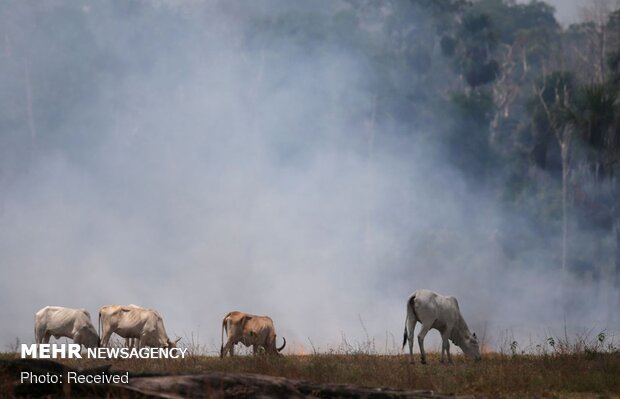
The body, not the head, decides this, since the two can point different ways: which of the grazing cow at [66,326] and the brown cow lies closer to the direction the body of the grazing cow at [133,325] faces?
the brown cow

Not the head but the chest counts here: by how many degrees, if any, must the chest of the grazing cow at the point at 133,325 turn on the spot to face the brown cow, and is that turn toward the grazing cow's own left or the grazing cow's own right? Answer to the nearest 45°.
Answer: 0° — it already faces it

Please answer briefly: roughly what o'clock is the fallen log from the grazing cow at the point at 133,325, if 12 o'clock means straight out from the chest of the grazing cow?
The fallen log is roughly at 3 o'clock from the grazing cow.

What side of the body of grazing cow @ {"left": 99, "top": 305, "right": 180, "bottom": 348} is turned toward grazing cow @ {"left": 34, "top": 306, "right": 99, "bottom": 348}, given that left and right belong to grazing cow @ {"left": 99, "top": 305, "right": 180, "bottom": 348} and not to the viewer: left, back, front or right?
back

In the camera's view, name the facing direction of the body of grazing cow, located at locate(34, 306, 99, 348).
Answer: to the viewer's right

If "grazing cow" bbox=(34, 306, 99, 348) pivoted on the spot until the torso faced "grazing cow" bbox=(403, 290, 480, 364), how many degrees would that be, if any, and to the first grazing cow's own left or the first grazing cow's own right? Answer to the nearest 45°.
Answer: approximately 45° to the first grazing cow's own right

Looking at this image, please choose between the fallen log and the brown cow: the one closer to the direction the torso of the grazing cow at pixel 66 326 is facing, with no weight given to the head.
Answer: the brown cow

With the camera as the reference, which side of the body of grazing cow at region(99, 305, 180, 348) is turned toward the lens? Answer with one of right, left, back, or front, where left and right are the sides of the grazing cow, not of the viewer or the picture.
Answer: right

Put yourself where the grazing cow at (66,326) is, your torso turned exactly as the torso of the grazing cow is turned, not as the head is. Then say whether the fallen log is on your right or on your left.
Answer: on your right

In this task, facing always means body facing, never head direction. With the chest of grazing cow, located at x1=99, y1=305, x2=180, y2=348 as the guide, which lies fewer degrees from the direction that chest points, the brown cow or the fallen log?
the brown cow

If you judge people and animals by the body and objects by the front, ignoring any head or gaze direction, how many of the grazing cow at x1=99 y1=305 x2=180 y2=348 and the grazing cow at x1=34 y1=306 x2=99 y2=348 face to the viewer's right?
2
